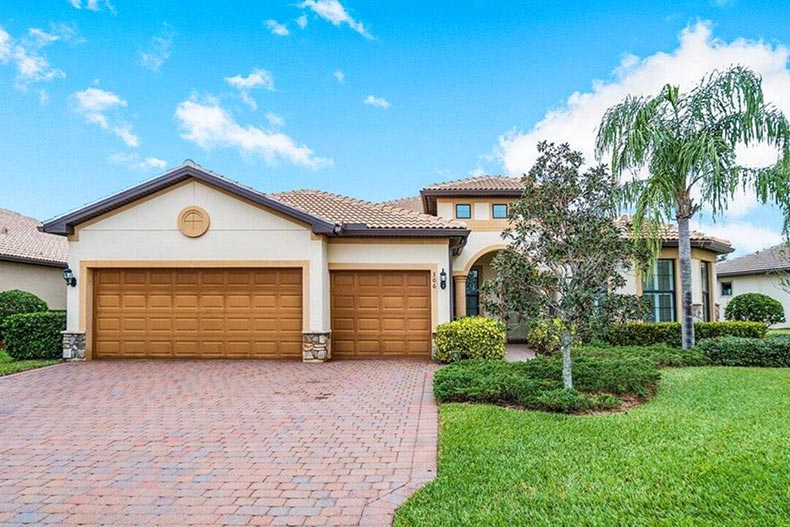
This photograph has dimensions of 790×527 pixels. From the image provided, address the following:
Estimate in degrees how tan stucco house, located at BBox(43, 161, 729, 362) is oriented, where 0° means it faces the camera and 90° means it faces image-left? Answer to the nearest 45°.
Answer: approximately 0°

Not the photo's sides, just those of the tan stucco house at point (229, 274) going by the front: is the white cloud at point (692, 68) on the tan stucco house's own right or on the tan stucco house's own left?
on the tan stucco house's own left

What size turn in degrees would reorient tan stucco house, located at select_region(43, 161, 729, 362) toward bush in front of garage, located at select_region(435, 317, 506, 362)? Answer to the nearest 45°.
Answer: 0° — it already faces it

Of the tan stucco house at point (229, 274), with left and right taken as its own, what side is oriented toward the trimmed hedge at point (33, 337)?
right

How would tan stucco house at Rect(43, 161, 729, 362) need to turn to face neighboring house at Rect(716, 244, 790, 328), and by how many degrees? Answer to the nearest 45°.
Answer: approximately 135° to its left

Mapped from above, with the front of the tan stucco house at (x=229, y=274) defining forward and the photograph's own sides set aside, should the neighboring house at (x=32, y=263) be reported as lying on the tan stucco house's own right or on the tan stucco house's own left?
on the tan stucco house's own right

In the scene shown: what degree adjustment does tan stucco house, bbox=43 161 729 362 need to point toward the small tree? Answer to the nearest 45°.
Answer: approximately 45° to its left

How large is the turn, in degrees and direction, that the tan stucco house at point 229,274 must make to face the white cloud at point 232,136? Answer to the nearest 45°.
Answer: approximately 180°

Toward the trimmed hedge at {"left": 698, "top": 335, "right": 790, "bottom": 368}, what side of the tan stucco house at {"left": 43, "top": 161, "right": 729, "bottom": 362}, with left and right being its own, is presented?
left
